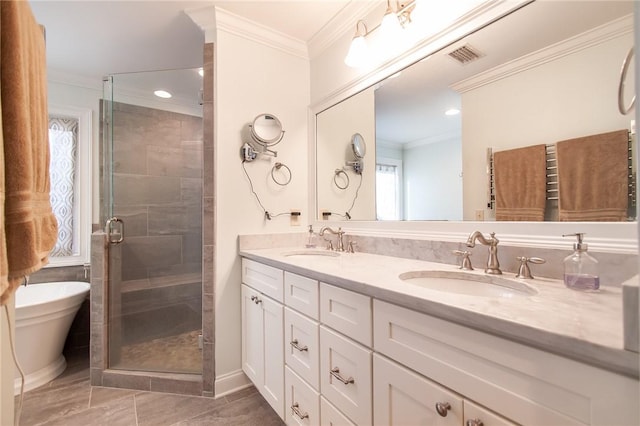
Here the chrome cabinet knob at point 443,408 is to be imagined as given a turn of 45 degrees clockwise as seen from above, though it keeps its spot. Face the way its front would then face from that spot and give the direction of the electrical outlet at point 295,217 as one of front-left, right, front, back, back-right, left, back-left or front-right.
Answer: front-right

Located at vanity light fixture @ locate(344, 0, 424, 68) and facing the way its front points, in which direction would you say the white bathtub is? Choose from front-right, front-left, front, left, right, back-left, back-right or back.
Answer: front-right

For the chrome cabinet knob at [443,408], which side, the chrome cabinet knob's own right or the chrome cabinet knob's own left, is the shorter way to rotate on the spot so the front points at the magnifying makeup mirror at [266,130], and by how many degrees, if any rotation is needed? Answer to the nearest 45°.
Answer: approximately 90° to the chrome cabinet knob's own right
